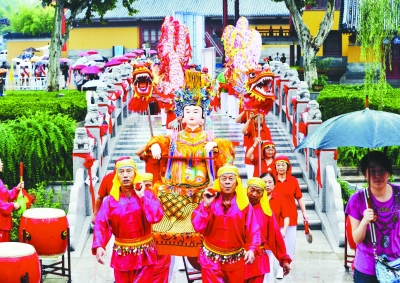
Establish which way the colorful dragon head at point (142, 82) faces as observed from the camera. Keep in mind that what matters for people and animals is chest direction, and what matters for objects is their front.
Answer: facing the viewer

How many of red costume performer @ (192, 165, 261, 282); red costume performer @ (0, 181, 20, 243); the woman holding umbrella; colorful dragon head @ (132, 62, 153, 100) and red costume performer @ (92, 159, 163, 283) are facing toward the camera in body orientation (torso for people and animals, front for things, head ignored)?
4

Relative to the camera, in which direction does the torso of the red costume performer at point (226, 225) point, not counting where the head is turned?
toward the camera

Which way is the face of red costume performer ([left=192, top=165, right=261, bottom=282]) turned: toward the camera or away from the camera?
toward the camera

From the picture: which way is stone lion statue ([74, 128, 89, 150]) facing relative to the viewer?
toward the camera

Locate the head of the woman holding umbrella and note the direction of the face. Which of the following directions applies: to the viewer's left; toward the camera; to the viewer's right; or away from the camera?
toward the camera

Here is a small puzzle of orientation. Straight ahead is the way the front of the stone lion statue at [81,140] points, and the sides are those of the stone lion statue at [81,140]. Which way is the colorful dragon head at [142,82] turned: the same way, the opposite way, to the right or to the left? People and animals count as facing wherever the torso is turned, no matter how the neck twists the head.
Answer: the same way

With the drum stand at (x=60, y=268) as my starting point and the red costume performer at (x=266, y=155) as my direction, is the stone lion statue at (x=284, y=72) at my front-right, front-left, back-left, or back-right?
front-left

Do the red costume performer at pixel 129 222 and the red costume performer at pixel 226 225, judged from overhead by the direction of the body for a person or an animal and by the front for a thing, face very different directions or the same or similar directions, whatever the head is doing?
same or similar directions

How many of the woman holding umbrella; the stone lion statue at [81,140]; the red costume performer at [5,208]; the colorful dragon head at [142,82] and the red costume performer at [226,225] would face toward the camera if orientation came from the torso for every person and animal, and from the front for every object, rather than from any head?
4

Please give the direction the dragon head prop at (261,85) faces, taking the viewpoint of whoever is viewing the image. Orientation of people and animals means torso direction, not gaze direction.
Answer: facing the viewer and to the right of the viewer

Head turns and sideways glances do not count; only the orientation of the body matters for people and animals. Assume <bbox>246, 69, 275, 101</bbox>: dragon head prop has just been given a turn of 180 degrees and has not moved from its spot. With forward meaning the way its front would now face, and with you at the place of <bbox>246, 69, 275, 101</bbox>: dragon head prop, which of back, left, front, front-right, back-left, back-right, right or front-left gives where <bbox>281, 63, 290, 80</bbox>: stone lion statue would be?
front-right

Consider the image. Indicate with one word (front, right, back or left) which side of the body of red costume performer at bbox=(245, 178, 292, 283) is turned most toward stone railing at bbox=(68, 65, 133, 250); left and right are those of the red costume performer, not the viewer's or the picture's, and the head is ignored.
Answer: right

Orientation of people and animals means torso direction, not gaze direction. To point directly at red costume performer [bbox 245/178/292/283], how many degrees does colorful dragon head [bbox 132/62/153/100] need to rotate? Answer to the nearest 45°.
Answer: approximately 45° to its left
